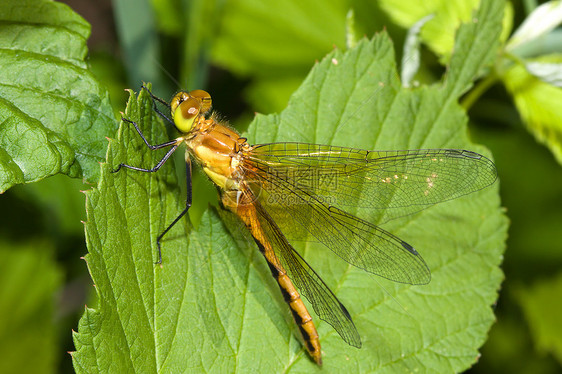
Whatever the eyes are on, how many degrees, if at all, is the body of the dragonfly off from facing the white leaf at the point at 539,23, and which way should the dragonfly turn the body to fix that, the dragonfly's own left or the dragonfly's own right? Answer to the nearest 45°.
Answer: approximately 135° to the dragonfly's own right

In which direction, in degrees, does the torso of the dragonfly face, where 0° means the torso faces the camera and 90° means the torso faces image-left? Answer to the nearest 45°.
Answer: approximately 90°

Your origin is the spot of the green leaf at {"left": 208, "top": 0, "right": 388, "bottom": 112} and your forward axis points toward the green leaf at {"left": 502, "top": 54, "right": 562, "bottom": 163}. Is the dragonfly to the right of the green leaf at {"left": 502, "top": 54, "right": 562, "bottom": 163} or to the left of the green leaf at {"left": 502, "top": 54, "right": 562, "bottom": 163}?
right

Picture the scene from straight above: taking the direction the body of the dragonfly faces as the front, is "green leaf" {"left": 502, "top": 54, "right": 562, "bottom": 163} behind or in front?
behind

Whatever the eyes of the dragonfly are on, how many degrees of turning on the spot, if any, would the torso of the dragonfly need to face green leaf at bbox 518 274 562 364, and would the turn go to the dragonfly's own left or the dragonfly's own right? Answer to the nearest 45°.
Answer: approximately 135° to the dragonfly's own right

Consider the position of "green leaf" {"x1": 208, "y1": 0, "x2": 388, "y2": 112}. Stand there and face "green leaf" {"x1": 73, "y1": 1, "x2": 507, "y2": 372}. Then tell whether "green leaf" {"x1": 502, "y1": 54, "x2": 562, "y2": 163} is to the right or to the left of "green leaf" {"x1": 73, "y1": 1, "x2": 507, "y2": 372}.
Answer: left

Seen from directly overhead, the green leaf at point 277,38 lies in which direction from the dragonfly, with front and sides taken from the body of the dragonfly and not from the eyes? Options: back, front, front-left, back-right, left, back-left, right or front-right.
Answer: right
